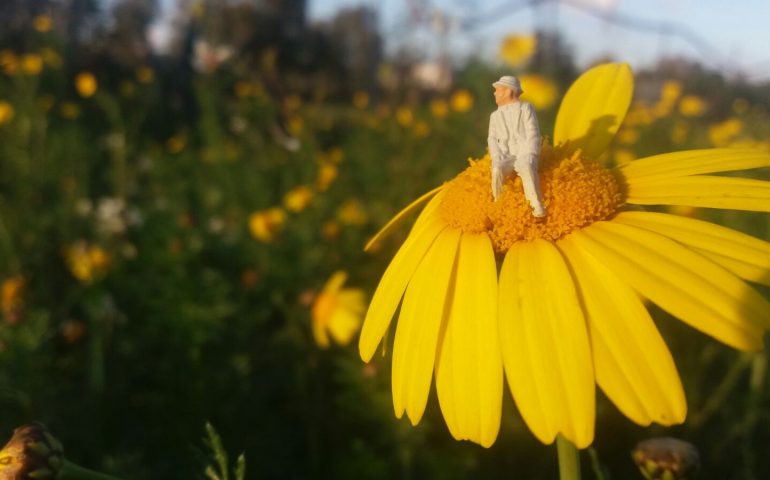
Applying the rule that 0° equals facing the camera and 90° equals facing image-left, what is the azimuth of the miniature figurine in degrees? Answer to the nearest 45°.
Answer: approximately 45°

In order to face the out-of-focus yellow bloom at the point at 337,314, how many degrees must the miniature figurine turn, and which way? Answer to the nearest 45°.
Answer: approximately 135° to its right

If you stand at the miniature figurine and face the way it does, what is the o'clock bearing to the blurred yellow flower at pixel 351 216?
The blurred yellow flower is roughly at 4 o'clock from the miniature figurine.

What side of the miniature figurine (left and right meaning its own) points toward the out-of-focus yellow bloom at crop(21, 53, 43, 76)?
right

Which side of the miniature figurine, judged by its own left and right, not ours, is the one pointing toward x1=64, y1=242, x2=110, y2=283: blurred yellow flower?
right

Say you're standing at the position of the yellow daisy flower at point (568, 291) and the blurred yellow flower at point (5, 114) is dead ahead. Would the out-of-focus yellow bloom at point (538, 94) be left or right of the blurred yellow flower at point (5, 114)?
right

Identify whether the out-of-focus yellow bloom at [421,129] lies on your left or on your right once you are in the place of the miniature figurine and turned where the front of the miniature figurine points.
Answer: on your right

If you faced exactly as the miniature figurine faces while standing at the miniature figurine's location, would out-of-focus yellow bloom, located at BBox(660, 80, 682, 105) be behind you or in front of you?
behind

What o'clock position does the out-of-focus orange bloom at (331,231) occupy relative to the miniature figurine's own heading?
The out-of-focus orange bloom is roughly at 4 o'clock from the miniature figurine.

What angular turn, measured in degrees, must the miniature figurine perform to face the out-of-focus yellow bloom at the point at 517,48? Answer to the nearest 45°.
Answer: approximately 135° to its right
